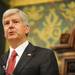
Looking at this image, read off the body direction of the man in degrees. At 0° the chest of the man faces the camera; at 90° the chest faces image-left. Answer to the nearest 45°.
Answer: approximately 45°

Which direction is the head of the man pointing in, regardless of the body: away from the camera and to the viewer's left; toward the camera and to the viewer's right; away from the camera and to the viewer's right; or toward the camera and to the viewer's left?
toward the camera and to the viewer's left
